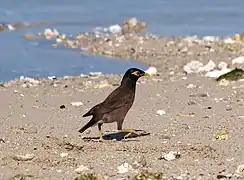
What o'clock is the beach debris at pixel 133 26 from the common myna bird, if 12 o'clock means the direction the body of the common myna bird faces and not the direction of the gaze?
The beach debris is roughly at 9 o'clock from the common myna bird.

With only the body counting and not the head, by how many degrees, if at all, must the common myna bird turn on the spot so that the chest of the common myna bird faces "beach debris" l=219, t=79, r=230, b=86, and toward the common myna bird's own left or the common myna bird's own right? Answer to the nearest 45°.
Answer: approximately 45° to the common myna bird's own left

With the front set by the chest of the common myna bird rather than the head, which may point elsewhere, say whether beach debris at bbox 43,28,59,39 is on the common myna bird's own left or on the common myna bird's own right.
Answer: on the common myna bird's own left

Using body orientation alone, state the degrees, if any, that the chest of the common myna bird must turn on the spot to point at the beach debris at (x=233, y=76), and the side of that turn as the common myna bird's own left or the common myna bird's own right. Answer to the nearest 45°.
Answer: approximately 45° to the common myna bird's own left

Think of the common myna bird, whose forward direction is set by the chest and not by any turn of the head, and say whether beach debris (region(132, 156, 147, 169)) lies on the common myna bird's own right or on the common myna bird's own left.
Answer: on the common myna bird's own right

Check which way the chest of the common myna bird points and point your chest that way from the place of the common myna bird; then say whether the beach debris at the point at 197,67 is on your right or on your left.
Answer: on your left

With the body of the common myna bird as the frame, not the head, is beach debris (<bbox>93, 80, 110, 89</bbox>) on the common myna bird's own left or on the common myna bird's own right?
on the common myna bird's own left

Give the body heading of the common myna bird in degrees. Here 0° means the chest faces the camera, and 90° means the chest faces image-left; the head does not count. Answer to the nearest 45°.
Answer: approximately 270°

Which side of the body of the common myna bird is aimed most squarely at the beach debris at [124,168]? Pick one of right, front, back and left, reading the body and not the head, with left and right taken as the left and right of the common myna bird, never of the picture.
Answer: right
